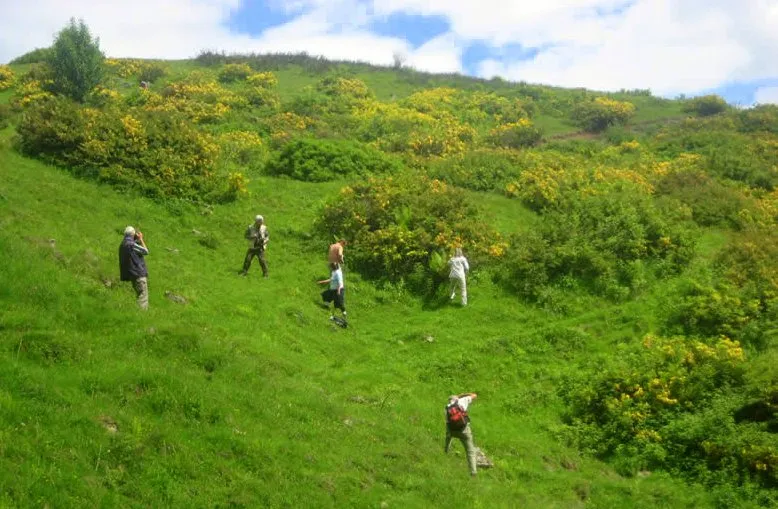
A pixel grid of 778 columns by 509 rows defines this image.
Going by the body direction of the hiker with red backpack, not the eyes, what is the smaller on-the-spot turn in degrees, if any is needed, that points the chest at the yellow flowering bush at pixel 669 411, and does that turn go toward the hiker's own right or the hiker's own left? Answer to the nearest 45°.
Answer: approximately 45° to the hiker's own right

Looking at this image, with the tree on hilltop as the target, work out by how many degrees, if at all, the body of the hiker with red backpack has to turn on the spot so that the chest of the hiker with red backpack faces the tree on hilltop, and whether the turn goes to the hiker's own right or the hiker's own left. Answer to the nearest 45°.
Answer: approximately 45° to the hiker's own left

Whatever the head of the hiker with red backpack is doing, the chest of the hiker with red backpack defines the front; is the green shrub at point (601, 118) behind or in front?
in front

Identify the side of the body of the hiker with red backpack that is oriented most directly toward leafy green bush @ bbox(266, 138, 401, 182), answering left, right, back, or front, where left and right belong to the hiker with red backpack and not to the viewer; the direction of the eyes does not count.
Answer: front

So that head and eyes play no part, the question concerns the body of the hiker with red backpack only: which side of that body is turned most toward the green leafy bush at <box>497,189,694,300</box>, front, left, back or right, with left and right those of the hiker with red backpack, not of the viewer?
front

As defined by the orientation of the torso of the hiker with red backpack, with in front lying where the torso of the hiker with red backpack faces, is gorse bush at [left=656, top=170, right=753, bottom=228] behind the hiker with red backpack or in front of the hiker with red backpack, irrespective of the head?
in front

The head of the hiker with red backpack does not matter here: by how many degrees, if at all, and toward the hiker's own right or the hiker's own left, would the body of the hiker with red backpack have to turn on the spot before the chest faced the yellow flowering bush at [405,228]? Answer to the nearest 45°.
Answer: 0° — they already face it

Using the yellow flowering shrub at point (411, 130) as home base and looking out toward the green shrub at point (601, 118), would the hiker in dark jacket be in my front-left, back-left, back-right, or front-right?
back-right

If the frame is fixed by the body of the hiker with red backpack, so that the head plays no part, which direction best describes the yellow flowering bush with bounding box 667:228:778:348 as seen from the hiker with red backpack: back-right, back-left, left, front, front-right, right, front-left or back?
front-right

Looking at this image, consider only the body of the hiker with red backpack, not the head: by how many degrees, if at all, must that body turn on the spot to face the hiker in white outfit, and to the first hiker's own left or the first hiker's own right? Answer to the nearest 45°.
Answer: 0° — they already face them

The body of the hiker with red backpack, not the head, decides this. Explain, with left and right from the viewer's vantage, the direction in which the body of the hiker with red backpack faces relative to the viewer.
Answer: facing away from the viewer
